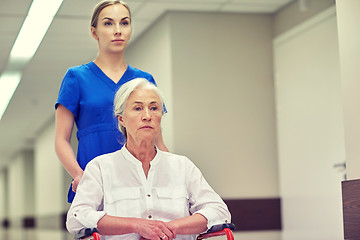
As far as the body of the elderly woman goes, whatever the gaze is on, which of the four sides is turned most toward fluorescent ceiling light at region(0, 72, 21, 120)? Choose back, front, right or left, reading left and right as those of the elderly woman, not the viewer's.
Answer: back

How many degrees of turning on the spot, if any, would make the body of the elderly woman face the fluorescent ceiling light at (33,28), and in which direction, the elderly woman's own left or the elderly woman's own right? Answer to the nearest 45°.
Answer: approximately 180°

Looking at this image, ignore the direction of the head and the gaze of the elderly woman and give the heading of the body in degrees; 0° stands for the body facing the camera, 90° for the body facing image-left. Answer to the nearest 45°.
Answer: approximately 0°
